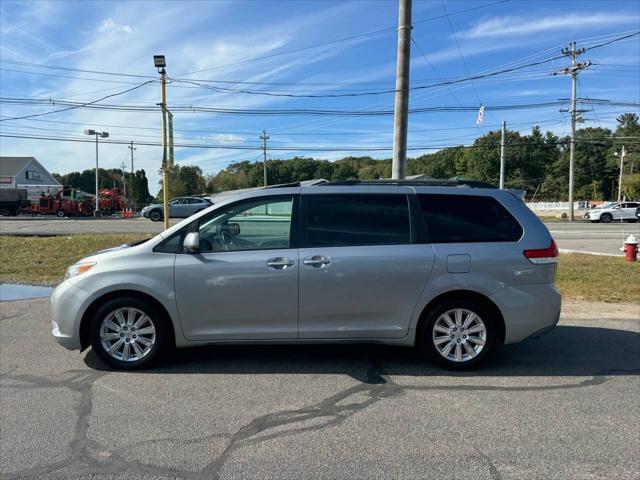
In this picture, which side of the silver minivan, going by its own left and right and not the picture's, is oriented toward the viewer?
left

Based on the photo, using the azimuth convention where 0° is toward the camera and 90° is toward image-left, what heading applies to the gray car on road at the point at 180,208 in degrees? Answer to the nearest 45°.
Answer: approximately 90°

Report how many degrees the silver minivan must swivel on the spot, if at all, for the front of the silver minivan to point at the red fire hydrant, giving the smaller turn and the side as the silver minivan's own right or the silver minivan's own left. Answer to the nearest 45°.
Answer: approximately 135° to the silver minivan's own right

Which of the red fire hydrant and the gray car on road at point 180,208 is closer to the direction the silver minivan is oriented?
the gray car on road

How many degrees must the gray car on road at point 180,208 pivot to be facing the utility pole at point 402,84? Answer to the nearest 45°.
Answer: approximately 90° to its left

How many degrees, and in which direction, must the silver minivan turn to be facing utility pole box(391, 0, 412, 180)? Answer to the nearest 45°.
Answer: approximately 90° to its right

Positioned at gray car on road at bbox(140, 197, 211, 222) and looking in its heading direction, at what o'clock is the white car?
The white car is roughly at 6 o'clock from the gray car on road.

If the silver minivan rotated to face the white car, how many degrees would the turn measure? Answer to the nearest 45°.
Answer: approximately 135° to its right

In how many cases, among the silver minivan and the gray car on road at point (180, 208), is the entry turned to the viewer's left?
2

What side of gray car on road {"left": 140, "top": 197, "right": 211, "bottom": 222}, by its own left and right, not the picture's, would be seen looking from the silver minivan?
left
